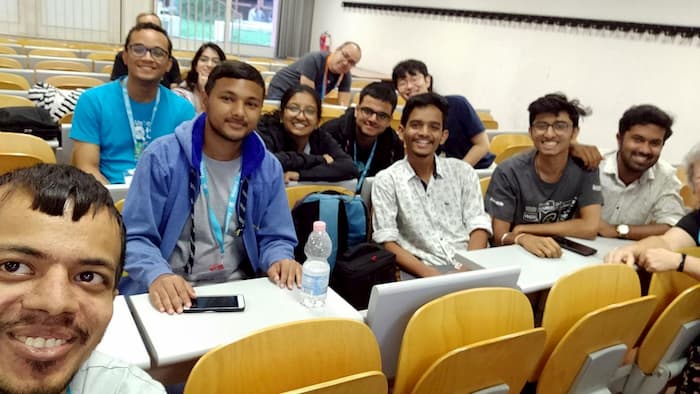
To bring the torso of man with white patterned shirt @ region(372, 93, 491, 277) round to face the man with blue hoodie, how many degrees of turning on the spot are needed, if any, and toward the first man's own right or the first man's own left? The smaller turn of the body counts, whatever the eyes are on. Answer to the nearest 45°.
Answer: approximately 45° to the first man's own right

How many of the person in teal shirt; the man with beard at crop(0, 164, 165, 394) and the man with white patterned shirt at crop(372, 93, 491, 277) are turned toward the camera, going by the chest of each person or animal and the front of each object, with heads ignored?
3

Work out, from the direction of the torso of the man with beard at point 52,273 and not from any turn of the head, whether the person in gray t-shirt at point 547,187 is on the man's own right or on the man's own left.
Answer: on the man's own left

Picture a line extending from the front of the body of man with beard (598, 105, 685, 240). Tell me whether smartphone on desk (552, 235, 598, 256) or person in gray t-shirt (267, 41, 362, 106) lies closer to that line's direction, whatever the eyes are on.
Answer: the smartphone on desk

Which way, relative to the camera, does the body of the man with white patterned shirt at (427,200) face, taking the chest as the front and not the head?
toward the camera

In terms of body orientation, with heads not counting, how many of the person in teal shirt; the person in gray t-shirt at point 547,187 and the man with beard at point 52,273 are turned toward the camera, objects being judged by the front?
3

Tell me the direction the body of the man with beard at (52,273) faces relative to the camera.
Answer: toward the camera

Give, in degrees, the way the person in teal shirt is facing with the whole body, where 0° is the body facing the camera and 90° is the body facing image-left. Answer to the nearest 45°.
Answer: approximately 0°

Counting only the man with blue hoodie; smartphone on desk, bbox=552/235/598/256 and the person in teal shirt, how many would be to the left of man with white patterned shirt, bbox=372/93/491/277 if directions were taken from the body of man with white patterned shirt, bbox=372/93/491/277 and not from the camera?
1

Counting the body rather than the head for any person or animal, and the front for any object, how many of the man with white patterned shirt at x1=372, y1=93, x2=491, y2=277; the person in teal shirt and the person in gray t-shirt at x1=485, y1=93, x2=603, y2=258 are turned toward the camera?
3

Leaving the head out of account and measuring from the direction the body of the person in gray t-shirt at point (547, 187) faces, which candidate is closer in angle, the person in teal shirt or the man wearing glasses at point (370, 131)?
the person in teal shirt

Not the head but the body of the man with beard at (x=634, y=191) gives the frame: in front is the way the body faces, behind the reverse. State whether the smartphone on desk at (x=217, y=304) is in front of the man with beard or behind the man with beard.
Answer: in front

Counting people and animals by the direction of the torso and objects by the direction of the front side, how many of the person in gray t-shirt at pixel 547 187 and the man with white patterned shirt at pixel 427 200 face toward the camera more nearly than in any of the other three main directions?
2

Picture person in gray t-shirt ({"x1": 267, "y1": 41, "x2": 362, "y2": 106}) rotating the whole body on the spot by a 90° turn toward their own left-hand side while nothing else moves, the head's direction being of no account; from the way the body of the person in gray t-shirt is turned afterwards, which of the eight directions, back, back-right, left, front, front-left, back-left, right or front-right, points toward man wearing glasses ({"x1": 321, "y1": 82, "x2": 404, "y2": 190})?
back-right
